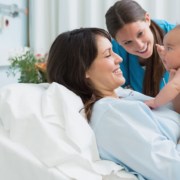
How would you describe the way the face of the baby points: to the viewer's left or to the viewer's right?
to the viewer's left

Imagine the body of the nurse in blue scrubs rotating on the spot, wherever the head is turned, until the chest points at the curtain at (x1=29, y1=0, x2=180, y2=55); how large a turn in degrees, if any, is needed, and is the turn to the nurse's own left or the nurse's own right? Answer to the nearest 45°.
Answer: approximately 135° to the nurse's own right

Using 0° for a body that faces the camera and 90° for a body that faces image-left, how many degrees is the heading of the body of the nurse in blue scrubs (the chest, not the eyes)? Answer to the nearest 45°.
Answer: approximately 0°

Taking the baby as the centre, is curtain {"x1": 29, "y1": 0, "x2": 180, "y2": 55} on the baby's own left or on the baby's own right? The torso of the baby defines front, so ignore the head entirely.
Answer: on the baby's own right

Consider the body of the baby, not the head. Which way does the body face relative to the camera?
to the viewer's left
